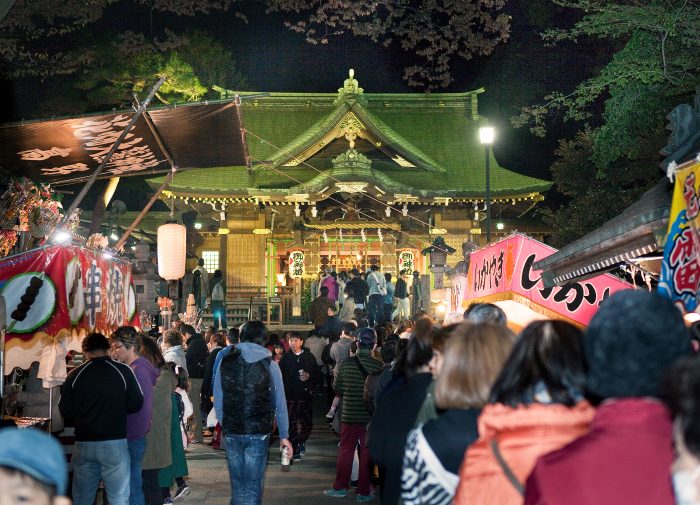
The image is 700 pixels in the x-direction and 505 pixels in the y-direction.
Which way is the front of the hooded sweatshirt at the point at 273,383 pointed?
away from the camera

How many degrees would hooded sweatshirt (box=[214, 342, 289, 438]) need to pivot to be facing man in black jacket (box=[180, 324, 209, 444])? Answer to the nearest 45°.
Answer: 0° — it already faces them

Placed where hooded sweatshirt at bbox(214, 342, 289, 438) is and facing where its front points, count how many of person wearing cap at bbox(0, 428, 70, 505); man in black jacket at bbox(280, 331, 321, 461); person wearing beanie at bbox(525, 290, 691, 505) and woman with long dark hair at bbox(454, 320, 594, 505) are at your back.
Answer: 3

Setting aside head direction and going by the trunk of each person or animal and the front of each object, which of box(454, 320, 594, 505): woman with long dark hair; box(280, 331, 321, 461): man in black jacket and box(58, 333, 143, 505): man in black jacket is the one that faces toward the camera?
box(280, 331, 321, 461): man in black jacket

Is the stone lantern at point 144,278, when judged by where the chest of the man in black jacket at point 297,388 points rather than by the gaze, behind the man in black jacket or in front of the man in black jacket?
behind

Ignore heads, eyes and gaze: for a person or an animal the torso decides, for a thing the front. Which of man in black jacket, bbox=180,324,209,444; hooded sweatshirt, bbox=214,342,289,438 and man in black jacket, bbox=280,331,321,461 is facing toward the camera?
man in black jacket, bbox=280,331,321,461

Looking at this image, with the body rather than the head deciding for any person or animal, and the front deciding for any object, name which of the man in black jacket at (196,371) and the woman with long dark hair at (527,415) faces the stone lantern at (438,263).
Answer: the woman with long dark hair

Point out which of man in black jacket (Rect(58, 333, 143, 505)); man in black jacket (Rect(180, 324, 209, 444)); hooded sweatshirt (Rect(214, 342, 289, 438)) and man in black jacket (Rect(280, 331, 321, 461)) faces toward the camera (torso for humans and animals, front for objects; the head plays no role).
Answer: man in black jacket (Rect(280, 331, 321, 461))

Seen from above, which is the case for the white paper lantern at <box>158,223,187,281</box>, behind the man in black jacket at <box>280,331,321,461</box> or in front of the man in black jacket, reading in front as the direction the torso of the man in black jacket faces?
behind

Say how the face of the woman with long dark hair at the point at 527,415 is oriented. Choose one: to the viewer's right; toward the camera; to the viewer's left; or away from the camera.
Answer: away from the camera

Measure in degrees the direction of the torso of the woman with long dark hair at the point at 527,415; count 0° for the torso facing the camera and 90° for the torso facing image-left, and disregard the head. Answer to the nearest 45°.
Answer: approximately 180°

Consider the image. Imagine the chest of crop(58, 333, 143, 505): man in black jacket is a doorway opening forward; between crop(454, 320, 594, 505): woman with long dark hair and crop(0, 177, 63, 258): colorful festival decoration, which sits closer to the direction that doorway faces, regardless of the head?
the colorful festival decoration

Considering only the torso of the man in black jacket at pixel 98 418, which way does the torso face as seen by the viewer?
away from the camera

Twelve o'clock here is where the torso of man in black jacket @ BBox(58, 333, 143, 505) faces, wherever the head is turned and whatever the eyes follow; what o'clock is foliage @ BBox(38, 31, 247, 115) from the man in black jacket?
The foliage is roughly at 12 o'clock from the man in black jacket.

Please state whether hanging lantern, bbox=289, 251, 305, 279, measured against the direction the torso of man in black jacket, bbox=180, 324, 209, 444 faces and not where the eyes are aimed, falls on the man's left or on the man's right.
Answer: on the man's right

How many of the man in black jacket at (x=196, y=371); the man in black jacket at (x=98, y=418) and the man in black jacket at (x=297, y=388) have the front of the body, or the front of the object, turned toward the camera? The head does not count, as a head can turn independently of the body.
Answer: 1

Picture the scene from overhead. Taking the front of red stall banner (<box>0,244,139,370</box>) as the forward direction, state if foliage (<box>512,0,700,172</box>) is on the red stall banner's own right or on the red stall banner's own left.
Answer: on the red stall banner's own left

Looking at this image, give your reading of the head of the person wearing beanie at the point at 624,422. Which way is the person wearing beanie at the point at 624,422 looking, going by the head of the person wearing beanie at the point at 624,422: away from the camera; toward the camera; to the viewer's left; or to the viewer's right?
away from the camera
